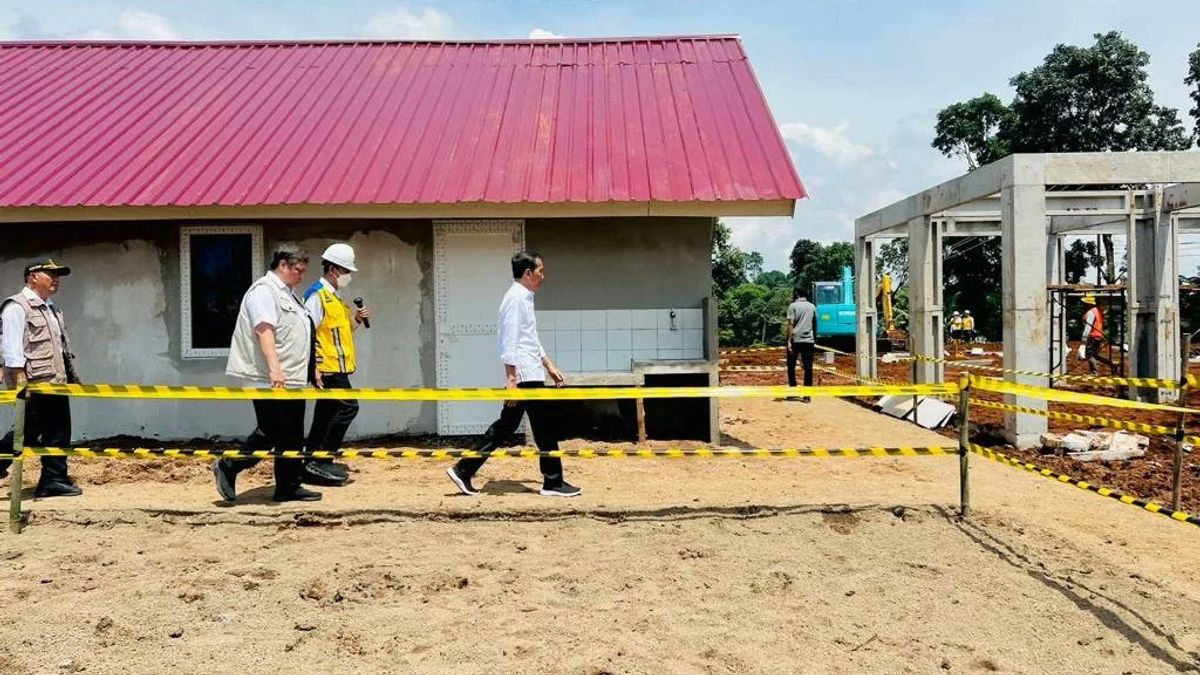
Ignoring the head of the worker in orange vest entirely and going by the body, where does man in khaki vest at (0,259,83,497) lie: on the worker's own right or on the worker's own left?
on the worker's own left

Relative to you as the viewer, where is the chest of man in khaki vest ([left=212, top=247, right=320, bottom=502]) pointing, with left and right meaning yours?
facing to the right of the viewer

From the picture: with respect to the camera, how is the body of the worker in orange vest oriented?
to the viewer's left

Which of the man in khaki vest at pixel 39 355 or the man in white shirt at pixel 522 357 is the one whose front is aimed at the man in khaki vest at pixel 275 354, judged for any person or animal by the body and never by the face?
the man in khaki vest at pixel 39 355

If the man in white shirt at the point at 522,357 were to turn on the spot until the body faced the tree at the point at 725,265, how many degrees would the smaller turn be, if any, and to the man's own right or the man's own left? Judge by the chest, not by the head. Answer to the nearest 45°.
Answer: approximately 90° to the man's own left

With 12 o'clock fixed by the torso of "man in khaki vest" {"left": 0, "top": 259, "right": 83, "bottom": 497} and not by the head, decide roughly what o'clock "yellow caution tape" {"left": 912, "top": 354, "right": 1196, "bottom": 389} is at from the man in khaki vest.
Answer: The yellow caution tape is roughly at 11 o'clock from the man in khaki vest.

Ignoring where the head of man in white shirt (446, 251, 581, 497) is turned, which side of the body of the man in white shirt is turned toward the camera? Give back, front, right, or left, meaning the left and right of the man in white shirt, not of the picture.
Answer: right

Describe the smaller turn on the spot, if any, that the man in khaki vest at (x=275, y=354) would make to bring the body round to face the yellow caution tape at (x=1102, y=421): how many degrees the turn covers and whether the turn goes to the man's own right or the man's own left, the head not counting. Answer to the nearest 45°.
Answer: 0° — they already face it

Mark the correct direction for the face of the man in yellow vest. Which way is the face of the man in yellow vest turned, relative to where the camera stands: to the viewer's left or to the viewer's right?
to the viewer's right

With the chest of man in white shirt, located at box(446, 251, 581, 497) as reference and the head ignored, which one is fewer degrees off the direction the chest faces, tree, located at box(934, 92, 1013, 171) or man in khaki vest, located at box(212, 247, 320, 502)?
the tree

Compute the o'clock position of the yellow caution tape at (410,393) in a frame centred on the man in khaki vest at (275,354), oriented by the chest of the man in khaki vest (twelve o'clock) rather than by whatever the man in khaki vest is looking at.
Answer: The yellow caution tape is roughly at 1 o'clock from the man in khaki vest.

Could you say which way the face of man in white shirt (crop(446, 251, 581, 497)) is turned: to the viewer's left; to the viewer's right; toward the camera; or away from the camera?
to the viewer's right
